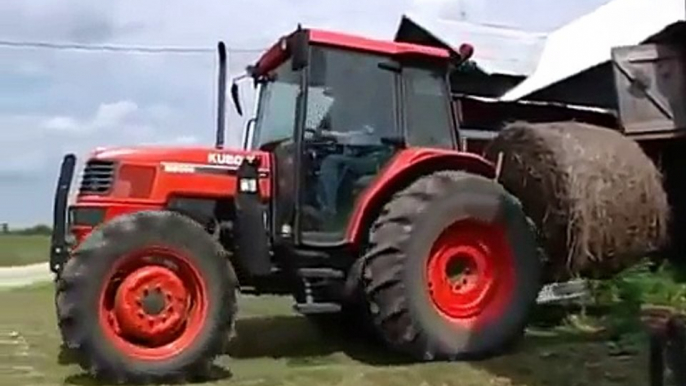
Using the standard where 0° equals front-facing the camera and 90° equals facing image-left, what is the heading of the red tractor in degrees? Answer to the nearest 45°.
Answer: approximately 45°
